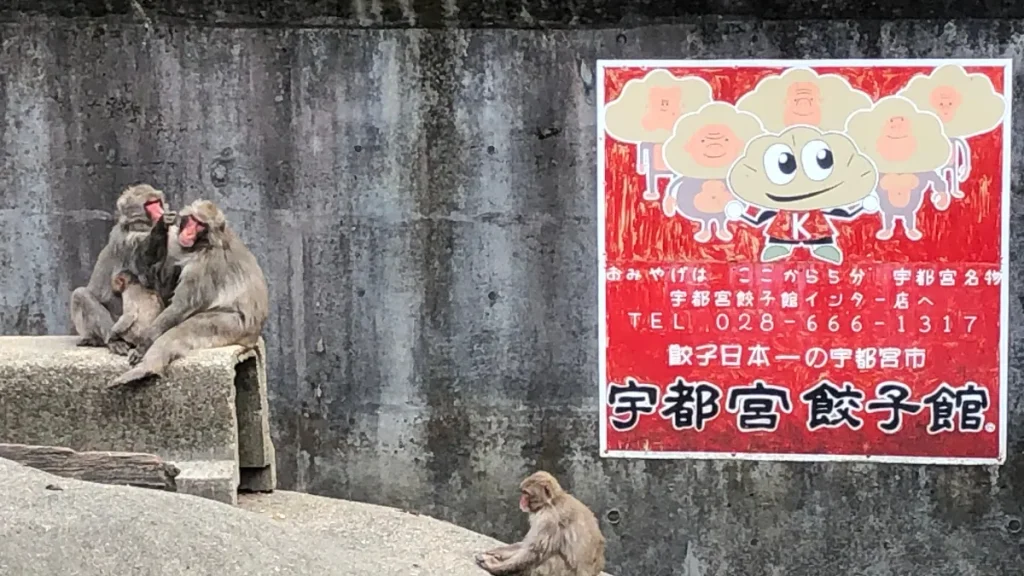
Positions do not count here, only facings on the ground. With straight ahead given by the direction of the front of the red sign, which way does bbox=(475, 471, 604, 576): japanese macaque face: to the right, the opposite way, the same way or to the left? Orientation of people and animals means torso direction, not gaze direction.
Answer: to the right

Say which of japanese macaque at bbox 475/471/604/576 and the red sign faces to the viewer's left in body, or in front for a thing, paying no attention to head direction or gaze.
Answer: the japanese macaque

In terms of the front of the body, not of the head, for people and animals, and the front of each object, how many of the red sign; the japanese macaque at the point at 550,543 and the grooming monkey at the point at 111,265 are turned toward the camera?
1

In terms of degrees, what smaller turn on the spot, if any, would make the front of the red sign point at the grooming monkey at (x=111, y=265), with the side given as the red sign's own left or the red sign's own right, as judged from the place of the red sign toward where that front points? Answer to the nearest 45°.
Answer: approximately 45° to the red sign's own right

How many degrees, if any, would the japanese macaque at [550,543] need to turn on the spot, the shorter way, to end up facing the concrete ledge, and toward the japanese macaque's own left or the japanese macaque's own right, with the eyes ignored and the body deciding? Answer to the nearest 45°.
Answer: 0° — it already faces it

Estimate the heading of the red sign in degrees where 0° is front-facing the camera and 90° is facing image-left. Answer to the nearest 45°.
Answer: approximately 0°

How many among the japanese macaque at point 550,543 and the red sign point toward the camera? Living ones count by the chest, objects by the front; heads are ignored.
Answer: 1

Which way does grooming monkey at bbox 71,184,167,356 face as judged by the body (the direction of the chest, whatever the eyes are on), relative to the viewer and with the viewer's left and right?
facing to the right of the viewer

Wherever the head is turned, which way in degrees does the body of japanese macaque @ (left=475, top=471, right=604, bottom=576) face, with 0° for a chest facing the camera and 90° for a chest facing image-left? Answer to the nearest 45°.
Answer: approximately 90°

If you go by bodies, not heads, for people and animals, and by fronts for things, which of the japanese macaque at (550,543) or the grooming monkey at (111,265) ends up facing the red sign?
the grooming monkey

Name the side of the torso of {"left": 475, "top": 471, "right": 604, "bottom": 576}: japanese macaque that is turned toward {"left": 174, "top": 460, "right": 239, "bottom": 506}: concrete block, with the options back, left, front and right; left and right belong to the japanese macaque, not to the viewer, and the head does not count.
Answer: front

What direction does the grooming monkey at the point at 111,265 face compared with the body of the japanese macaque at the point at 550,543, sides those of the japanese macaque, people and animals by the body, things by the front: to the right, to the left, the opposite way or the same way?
the opposite way
